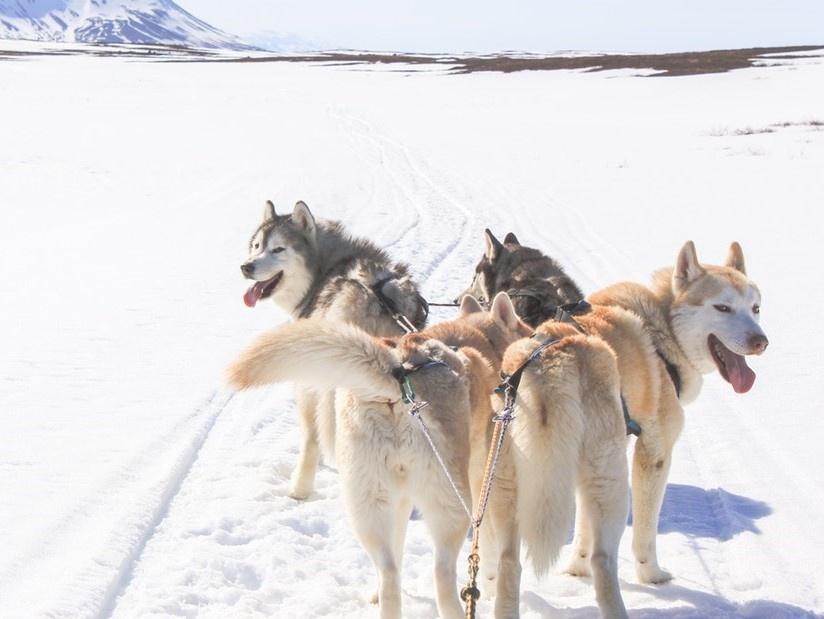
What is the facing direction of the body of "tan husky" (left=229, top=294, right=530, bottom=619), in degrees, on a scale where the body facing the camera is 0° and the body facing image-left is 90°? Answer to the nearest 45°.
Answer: approximately 225°

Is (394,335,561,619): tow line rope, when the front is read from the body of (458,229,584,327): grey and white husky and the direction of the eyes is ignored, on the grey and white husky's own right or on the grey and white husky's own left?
on the grey and white husky's own left

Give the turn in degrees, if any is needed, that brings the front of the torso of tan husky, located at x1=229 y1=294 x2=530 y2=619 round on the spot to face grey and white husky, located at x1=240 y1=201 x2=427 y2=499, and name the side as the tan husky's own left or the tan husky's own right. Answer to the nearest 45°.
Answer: approximately 45° to the tan husky's own left

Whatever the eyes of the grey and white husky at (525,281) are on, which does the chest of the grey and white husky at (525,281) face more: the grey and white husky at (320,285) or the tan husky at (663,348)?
the grey and white husky
